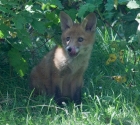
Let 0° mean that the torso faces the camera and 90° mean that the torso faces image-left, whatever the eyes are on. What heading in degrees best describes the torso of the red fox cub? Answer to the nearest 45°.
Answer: approximately 315°
